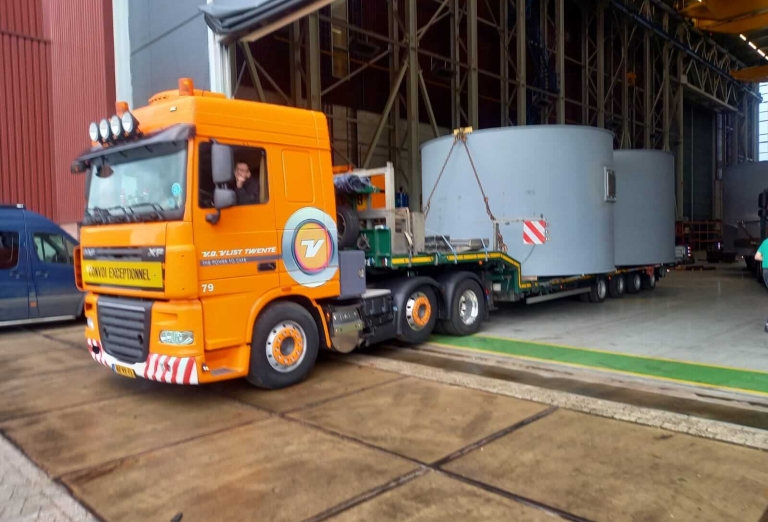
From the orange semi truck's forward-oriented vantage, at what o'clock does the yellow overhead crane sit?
The yellow overhead crane is roughly at 6 o'clock from the orange semi truck.

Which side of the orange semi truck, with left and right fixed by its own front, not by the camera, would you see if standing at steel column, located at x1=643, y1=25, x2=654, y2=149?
back

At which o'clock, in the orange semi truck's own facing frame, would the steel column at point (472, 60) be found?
The steel column is roughly at 5 o'clock from the orange semi truck.

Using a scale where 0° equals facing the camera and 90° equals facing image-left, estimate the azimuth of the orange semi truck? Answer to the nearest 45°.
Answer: approximately 45°

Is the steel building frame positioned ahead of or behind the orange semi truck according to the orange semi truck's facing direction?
behind

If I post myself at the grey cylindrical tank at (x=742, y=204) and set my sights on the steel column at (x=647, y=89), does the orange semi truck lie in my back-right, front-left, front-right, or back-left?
back-left

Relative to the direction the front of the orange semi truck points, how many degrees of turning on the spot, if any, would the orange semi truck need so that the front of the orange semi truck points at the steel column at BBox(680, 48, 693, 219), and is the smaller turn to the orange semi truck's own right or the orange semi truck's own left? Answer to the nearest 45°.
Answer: approximately 180°

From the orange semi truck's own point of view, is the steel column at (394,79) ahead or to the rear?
to the rear

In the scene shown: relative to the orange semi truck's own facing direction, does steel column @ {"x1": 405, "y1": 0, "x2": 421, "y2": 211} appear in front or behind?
behind

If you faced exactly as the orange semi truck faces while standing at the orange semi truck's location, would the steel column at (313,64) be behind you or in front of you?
behind
